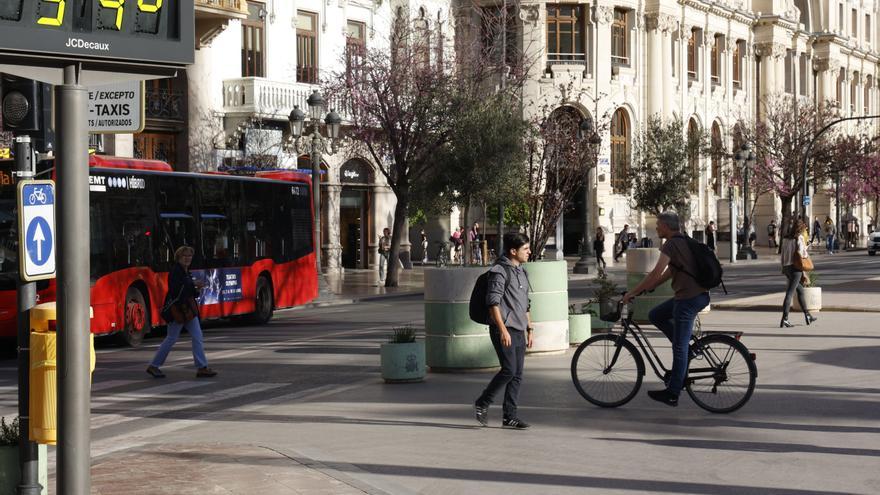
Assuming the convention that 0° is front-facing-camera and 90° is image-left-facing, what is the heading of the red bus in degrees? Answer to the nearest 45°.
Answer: approximately 45°

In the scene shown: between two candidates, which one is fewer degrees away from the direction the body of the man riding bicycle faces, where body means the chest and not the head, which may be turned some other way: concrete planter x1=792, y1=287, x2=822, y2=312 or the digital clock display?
the digital clock display

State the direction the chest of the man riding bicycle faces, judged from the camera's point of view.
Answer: to the viewer's left

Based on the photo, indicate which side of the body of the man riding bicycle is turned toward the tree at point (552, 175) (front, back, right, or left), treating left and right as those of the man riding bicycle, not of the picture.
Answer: right

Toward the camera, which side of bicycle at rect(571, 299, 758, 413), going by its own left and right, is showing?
left

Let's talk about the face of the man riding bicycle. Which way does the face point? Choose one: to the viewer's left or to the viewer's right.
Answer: to the viewer's left

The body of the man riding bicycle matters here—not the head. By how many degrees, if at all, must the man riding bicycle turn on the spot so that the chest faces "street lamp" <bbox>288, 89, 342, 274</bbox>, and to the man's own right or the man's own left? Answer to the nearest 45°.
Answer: approximately 45° to the man's own right

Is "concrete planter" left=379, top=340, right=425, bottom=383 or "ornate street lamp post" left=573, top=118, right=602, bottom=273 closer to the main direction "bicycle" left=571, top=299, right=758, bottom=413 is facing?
the concrete planter
